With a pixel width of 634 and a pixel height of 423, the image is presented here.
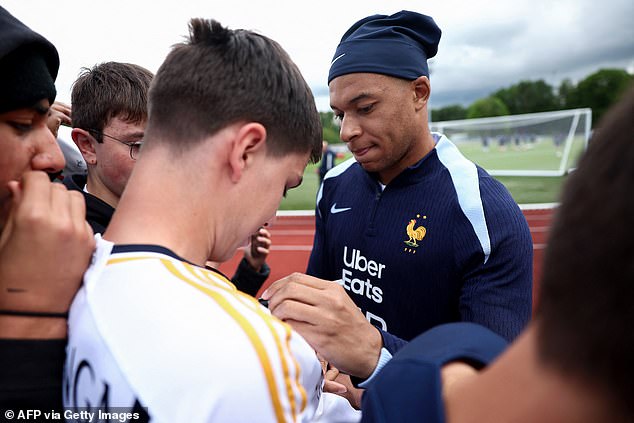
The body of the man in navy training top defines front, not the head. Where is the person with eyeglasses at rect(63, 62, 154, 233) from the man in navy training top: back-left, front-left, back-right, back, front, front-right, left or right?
front-right

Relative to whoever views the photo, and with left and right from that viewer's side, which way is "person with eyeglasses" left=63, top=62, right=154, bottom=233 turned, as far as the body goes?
facing the viewer and to the right of the viewer

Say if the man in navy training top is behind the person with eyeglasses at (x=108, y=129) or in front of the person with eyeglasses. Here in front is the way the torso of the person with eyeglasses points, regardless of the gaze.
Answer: in front

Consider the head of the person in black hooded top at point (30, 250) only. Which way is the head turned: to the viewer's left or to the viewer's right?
to the viewer's right

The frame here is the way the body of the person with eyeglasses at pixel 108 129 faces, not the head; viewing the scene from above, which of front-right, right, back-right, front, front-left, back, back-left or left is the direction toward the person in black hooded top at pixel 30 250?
front-right

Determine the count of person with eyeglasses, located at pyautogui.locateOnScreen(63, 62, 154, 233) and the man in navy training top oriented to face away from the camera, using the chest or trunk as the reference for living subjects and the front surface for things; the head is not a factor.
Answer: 0
